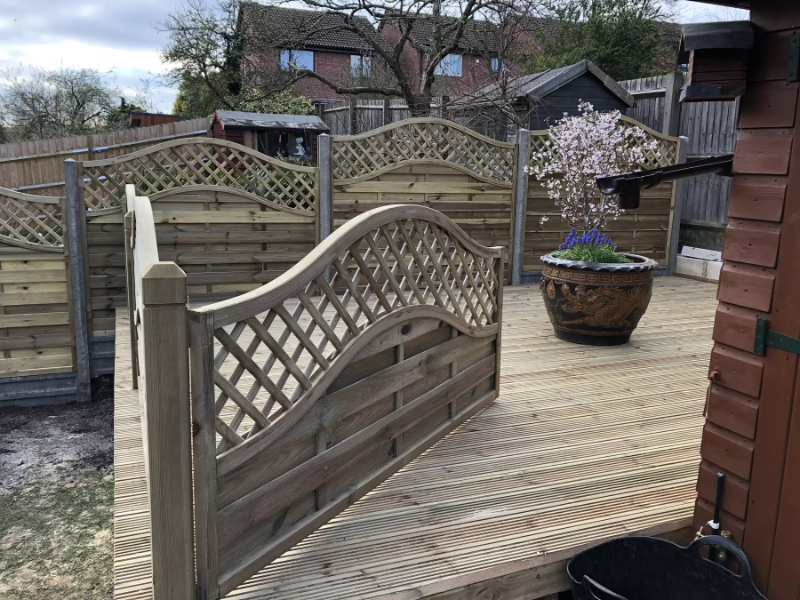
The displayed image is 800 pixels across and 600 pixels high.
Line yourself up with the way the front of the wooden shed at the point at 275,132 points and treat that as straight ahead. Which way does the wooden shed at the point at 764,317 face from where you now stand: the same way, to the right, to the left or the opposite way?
to the right

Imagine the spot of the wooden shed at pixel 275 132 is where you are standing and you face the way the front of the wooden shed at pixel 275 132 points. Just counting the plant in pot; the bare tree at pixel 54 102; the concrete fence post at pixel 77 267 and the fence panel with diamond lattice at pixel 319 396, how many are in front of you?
3

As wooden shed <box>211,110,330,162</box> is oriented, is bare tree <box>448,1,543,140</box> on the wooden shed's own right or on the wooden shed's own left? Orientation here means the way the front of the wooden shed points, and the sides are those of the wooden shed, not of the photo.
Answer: on the wooden shed's own left

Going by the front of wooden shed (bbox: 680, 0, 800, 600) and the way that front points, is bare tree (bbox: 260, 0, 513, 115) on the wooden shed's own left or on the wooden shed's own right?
on the wooden shed's own right

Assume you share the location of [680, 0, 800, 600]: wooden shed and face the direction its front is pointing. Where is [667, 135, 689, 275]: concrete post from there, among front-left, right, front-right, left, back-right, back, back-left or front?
back-right

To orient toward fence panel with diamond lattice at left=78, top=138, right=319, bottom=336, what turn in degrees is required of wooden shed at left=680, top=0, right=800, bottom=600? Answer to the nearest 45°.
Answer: approximately 90° to its right

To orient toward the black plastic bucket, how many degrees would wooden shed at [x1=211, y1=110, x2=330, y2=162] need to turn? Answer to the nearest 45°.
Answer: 0° — it already faces it

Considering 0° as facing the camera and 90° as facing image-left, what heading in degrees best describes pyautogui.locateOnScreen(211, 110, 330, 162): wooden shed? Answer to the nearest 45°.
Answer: approximately 0°

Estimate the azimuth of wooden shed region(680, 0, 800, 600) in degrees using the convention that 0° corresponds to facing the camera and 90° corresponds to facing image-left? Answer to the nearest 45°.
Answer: approximately 45°
